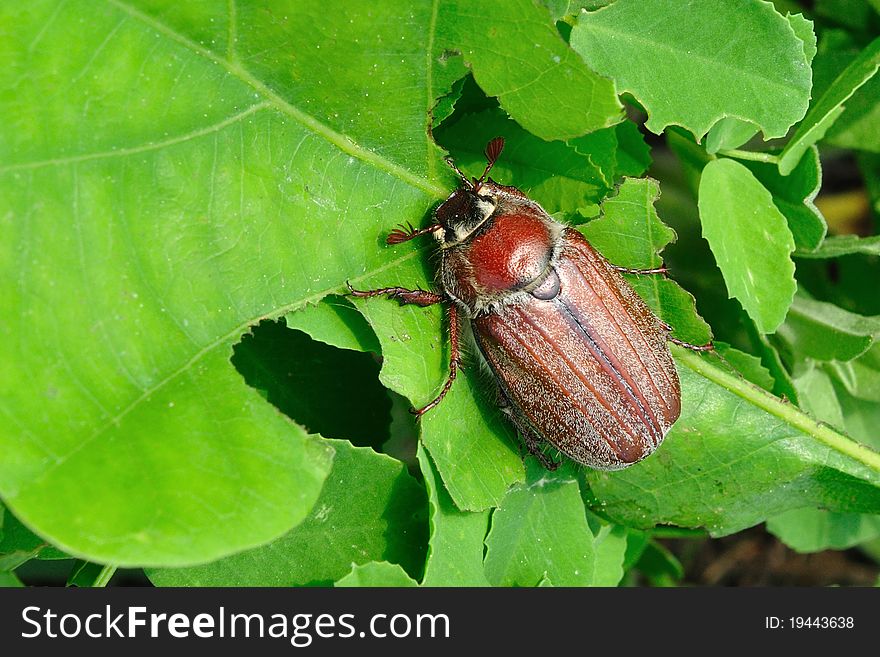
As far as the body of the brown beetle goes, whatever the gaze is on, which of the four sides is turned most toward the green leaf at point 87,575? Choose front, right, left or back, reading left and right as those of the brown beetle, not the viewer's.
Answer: left

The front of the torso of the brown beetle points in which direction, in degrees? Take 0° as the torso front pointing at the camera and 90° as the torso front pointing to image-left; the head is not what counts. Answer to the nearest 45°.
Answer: approximately 135°
